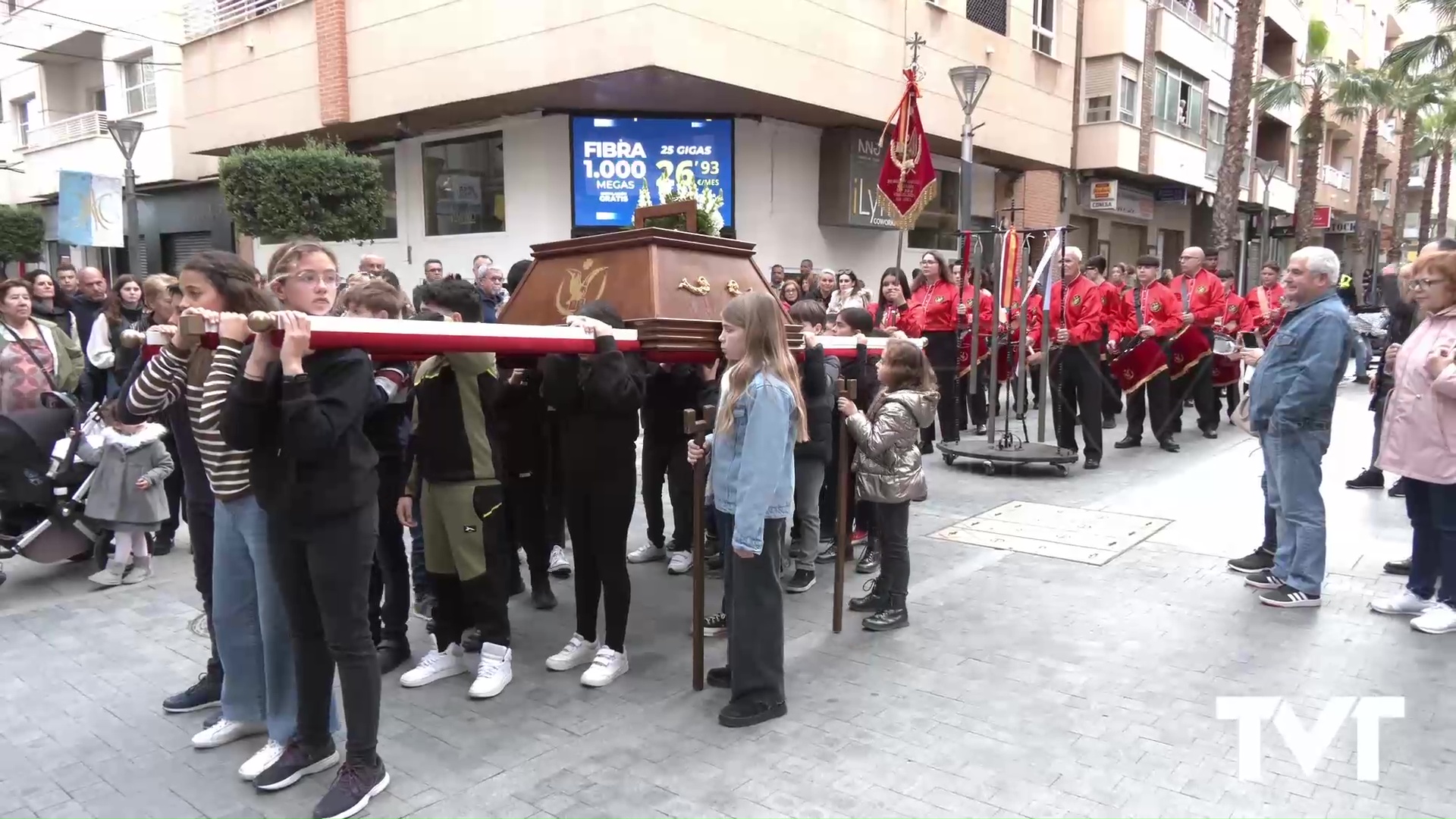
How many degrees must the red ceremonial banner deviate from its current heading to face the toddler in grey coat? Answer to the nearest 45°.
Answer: approximately 45° to its right

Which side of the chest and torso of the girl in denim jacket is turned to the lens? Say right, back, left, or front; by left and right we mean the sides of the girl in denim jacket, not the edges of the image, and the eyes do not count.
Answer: left

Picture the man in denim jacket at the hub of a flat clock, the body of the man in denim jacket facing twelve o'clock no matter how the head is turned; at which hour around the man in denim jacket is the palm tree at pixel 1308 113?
The palm tree is roughly at 3 o'clock from the man in denim jacket.

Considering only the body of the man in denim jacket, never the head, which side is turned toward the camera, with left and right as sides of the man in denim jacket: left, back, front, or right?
left

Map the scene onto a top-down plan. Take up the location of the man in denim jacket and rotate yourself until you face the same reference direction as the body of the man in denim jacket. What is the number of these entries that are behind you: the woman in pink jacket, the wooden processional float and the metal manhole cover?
1

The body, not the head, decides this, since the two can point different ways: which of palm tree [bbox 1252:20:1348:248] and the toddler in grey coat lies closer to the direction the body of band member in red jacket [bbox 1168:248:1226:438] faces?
the toddler in grey coat

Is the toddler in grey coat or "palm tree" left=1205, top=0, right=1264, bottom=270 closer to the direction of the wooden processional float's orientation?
the toddler in grey coat

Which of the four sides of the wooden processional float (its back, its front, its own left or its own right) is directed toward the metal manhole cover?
back

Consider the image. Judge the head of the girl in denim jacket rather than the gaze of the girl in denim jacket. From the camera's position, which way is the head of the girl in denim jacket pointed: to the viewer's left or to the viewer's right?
to the viewer's left

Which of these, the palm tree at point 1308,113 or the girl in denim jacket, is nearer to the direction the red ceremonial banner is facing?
the girl in denim jacket

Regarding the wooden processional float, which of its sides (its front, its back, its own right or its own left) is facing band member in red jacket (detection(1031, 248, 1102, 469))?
back

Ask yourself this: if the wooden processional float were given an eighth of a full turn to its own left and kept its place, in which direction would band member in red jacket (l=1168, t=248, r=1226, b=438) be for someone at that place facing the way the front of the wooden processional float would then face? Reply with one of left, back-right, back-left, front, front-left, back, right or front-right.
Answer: back-left

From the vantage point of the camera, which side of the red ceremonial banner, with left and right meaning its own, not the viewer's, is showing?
front

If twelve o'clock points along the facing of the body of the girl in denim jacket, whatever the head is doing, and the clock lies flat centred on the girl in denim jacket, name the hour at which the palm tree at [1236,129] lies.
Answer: The palm tree is roughly at 4 o'clock from the girl in denim jacket.
